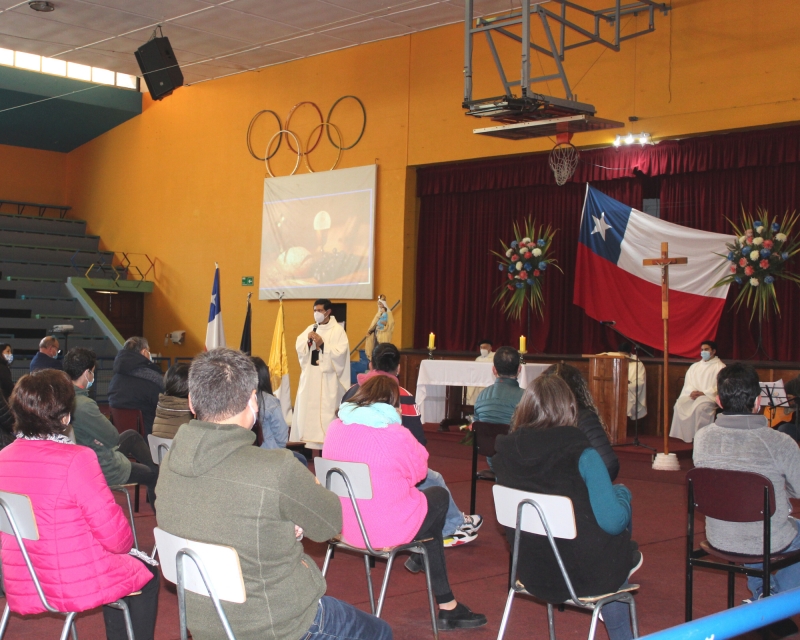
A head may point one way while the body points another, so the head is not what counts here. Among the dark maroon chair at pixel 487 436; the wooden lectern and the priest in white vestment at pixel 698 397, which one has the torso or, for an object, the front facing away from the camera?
the dark maroon chair

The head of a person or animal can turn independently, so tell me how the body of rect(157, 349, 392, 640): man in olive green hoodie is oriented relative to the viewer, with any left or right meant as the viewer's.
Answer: facing away from the viewer and to the right of the viewer

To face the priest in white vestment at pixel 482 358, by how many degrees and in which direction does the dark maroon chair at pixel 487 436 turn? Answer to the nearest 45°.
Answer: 0° — it already faces them

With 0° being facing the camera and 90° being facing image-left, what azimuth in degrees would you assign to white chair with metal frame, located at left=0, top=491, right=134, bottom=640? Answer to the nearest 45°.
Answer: approximately 225°

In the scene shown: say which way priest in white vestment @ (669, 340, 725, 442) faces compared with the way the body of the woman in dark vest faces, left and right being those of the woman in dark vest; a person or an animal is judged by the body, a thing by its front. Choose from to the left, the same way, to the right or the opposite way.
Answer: the opposite way

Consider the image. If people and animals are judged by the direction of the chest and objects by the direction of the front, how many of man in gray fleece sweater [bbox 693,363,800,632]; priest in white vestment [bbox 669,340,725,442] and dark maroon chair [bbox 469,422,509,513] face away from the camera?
2

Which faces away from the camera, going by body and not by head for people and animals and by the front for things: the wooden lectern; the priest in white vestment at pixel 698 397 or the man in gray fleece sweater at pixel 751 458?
the man in gray fleece sweater

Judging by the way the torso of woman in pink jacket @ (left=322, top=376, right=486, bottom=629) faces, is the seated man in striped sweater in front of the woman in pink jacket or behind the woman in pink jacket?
in front

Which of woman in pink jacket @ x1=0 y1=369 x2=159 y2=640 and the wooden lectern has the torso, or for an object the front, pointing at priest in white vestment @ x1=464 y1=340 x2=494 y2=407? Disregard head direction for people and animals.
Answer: the woman in pink jacket

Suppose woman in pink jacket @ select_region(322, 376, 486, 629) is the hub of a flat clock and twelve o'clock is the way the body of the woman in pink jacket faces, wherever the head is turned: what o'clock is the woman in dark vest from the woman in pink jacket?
The woman in dark vest is roughly at 3 o'clock from the woman in pink jacket.

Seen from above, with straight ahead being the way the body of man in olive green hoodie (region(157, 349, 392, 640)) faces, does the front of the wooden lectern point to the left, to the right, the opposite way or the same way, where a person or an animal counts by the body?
the opposite way

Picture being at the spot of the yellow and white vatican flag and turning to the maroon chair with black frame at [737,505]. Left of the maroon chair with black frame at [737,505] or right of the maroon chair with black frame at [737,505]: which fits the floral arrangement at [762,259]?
left

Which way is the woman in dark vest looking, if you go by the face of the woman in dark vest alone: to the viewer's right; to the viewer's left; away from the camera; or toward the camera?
away from the camera

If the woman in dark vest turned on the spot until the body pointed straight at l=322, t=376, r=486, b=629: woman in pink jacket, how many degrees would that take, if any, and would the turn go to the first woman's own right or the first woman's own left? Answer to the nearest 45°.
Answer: approximately 90° to the first woman's own left

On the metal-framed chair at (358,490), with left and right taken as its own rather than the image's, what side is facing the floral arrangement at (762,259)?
front

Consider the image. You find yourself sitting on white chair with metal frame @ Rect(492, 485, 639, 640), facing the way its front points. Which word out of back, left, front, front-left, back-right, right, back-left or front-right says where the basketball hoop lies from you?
front-left
